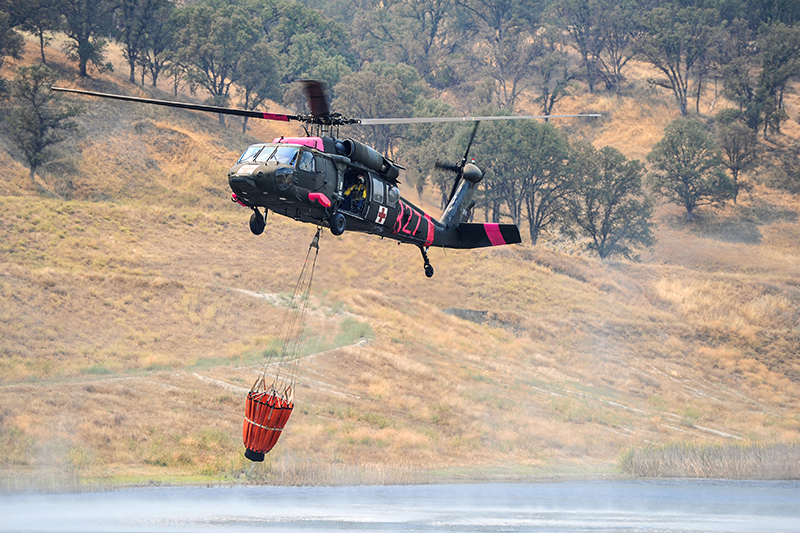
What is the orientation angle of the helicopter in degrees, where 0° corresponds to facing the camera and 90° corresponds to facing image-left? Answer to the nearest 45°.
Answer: approximately 45°
